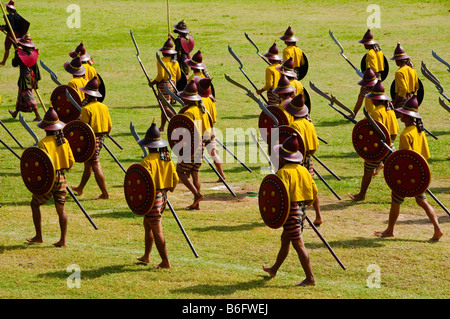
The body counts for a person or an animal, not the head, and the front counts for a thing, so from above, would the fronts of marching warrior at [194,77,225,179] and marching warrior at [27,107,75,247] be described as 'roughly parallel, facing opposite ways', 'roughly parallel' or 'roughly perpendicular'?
roughly parallel

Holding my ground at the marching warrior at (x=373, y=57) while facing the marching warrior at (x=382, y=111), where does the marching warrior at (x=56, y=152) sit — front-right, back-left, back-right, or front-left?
front-right

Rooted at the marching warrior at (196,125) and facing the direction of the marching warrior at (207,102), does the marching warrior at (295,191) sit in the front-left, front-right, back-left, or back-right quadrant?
back-right

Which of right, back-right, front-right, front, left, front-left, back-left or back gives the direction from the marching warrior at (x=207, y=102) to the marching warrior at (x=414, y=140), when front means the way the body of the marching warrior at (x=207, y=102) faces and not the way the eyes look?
back-left

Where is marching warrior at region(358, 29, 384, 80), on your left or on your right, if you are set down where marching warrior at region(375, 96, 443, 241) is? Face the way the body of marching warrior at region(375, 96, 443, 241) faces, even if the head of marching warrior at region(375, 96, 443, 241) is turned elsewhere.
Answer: on your right

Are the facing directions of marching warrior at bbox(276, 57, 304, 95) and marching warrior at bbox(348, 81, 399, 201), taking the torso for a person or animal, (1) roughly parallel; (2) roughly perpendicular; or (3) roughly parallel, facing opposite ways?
roughly parallel
